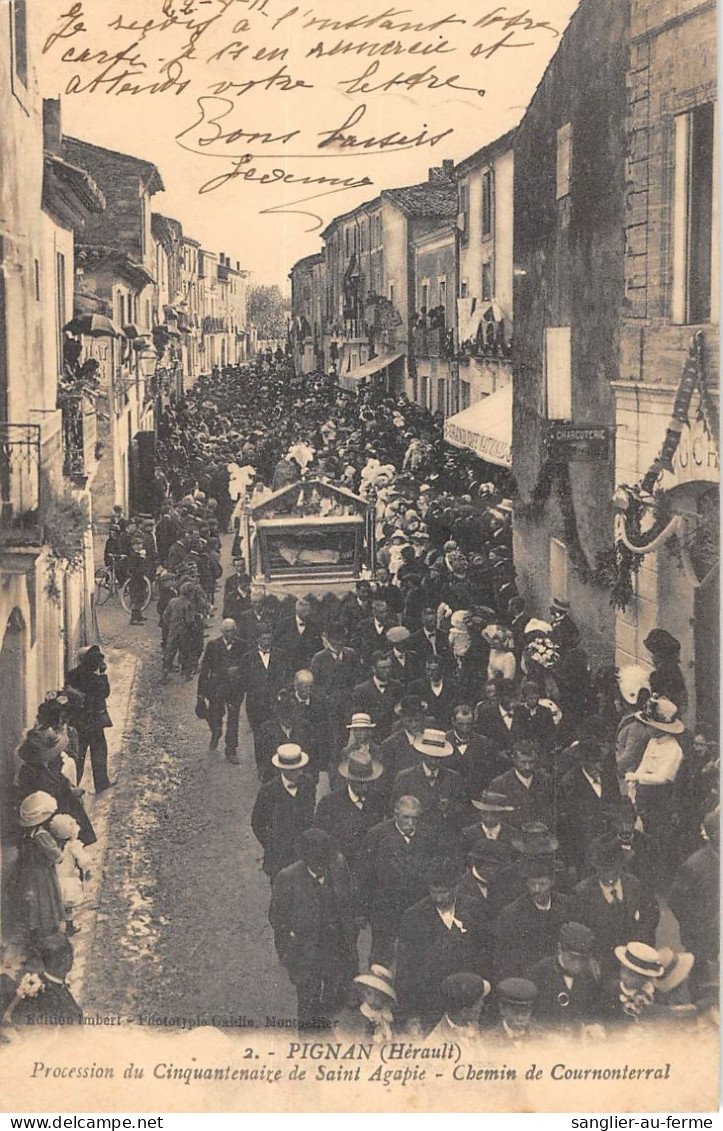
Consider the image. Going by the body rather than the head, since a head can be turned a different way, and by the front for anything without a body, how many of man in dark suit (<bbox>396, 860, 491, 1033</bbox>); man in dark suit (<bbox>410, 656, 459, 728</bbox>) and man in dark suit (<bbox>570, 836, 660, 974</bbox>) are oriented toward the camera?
3

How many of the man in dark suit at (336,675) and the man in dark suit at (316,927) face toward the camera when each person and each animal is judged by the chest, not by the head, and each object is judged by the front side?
2

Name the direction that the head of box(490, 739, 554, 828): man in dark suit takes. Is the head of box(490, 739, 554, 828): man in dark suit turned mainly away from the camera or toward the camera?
toward the camera

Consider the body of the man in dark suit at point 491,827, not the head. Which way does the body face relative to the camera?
toward the camera

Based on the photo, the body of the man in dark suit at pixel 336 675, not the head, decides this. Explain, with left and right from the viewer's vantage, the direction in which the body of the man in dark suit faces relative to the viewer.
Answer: facing the viewer

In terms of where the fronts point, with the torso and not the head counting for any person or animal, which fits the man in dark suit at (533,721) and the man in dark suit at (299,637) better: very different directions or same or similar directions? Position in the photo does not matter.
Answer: same or similar directions

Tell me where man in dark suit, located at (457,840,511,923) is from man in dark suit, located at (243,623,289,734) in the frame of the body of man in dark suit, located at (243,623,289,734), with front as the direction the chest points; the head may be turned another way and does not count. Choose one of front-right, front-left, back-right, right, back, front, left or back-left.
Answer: front-left

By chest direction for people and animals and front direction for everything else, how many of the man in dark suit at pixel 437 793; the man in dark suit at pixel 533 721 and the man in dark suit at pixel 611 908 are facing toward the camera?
3

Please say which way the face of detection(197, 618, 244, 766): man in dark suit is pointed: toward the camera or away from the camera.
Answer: toward the camera

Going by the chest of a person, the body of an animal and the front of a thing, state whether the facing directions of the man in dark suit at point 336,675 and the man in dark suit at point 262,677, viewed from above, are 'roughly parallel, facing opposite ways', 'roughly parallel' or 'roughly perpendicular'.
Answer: roughly parallel

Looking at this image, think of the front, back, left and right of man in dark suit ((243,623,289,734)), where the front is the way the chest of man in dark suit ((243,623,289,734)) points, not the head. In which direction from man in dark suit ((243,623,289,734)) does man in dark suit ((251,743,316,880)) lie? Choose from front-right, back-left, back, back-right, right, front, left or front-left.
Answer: front

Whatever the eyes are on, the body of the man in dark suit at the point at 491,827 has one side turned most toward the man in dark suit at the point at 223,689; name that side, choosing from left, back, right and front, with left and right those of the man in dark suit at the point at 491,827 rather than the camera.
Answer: back

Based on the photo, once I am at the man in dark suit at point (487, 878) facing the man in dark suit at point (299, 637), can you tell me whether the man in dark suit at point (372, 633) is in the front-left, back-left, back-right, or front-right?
front-right

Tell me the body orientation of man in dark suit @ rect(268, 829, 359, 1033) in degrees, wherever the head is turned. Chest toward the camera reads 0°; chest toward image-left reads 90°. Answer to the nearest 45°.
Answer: approximately 0°
